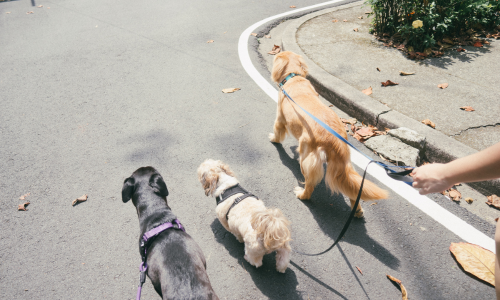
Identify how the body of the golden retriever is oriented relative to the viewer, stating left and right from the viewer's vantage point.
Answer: facing away from the viewer and to the left of the viewer

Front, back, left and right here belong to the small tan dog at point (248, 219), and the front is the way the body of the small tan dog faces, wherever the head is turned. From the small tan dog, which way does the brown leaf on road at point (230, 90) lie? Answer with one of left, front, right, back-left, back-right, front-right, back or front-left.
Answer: front-right

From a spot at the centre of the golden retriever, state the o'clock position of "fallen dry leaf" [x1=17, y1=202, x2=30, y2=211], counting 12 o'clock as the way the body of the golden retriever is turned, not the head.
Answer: The fallen dry leaf is roughly at 10 o'clock from the golden retriever.

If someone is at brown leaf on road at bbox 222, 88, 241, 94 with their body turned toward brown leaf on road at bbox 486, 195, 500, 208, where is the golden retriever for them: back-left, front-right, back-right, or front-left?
front-right

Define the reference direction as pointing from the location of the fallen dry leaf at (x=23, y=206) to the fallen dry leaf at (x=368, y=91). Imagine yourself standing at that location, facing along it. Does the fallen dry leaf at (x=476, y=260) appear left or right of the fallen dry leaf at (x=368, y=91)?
right

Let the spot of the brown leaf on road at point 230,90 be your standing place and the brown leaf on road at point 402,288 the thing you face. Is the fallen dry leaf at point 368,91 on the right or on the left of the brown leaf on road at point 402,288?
left

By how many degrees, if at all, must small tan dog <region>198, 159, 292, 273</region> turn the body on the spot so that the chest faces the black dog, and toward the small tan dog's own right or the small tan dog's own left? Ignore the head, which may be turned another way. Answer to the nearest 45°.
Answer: approximately 90° to the small tan dog's own left

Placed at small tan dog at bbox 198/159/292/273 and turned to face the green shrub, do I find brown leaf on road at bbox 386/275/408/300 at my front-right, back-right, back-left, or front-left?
front-right

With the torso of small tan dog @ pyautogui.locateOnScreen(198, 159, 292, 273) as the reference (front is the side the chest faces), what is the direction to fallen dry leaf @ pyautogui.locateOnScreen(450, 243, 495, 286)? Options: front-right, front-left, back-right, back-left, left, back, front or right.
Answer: back-right

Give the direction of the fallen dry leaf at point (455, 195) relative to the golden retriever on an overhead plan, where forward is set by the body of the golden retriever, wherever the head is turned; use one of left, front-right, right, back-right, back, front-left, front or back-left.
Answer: back-right

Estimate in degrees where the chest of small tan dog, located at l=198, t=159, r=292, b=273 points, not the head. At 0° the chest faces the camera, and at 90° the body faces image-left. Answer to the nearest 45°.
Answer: approximately 135°

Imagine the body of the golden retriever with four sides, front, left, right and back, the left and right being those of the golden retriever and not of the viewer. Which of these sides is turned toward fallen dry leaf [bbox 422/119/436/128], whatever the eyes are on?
right

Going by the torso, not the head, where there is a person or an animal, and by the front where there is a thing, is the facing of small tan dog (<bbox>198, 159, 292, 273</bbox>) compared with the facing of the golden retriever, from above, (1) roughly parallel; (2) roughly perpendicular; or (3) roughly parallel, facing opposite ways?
roughly parallel

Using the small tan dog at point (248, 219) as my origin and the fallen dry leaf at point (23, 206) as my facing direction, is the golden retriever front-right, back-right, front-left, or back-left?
back-right

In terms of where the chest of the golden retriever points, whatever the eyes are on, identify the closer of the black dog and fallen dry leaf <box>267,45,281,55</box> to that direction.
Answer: the fallen dry leaf

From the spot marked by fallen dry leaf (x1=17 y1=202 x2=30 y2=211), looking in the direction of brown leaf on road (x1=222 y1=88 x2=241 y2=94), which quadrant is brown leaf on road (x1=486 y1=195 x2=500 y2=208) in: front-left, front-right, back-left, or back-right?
front-right
